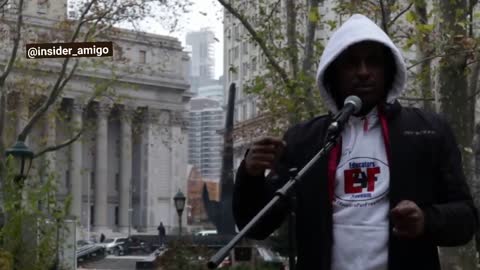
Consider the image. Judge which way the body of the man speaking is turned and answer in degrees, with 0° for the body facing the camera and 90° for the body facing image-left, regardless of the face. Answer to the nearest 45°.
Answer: approximately 0°

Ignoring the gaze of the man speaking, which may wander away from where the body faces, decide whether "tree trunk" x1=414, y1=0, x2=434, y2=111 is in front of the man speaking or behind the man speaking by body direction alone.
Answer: behind

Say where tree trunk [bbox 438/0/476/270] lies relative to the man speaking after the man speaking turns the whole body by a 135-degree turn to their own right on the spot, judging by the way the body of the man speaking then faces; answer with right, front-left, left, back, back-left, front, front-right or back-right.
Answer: front-right
